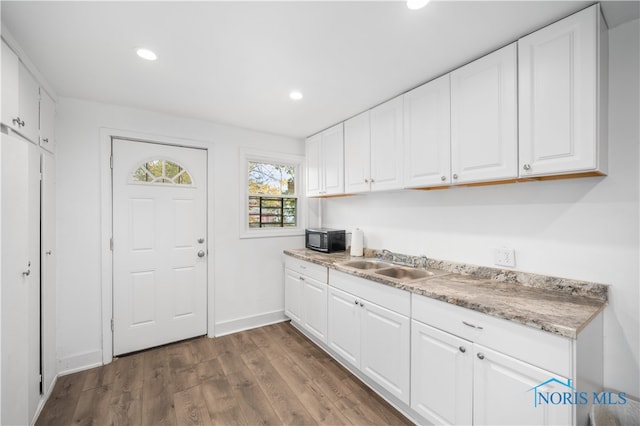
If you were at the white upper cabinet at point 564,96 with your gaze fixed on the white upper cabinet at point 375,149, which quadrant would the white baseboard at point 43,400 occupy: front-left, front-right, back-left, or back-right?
front-left

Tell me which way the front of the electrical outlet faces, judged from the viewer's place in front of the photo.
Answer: facing the viewer and to the left of the viewer

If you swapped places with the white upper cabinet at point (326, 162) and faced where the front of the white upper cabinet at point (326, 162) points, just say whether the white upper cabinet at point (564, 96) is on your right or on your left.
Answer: on your left

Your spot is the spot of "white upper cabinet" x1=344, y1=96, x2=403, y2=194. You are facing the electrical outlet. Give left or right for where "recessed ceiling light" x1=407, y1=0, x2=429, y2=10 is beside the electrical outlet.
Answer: right

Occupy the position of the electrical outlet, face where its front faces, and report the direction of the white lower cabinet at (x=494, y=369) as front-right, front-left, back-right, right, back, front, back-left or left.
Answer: front-left

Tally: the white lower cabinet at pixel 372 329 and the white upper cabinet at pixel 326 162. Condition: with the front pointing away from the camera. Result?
0

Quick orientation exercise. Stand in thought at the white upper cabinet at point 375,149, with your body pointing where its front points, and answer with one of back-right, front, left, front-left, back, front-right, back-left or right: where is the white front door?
front-right

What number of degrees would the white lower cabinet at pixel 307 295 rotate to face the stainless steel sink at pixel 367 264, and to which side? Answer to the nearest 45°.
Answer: approximately 135° to its left

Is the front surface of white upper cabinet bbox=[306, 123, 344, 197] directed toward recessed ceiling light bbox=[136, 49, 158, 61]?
yes

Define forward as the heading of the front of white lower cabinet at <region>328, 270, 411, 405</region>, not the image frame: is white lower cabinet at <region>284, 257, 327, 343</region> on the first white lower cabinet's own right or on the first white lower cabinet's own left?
on the first white lower cabinet's own right

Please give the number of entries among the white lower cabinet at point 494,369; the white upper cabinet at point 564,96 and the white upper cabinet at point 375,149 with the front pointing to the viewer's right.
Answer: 0

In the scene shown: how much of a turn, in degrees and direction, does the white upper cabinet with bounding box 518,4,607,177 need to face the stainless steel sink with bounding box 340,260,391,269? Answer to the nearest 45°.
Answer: approximately 45° to its right

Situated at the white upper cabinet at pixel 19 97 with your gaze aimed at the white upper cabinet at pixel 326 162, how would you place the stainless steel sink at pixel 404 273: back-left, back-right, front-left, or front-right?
front-right

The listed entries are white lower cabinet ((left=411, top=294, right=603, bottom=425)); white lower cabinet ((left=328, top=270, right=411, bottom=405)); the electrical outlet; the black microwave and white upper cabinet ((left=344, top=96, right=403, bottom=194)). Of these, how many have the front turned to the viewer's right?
0
